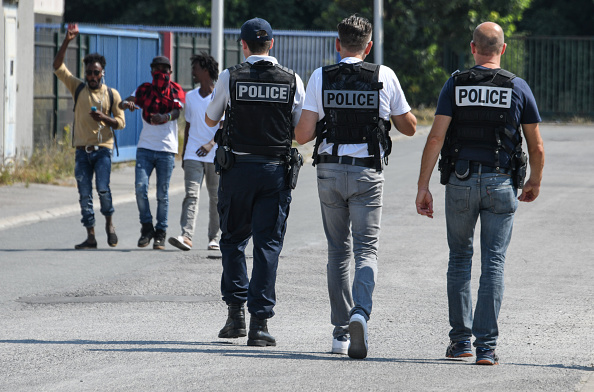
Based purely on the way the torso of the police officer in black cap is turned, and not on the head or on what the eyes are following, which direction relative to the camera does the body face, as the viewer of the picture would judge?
away from the camera

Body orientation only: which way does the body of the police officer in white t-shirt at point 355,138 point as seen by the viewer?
away from the camera

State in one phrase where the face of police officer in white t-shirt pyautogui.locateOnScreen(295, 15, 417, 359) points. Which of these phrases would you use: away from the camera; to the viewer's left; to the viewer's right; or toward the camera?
away from the camera

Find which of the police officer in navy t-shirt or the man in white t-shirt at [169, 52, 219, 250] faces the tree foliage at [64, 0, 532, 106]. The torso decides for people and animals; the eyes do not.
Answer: the police officer in navy t-shirt

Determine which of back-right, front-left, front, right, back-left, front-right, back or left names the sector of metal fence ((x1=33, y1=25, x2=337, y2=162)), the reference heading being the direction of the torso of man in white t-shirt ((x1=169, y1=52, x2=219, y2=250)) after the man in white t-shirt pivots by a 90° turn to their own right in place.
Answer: front-right

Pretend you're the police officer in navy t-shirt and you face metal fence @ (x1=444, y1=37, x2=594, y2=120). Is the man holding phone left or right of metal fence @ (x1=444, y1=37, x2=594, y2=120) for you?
left

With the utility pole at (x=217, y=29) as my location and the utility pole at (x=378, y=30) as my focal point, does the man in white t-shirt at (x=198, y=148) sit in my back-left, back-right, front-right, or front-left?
back-right

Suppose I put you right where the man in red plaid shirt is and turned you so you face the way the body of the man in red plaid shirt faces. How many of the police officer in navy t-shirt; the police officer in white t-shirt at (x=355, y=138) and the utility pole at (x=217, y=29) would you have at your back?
1

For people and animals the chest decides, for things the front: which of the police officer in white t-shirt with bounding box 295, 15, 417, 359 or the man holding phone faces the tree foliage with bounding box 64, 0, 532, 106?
the police officer in white t-shirt

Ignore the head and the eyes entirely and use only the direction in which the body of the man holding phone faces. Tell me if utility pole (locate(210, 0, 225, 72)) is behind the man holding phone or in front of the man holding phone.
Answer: behind

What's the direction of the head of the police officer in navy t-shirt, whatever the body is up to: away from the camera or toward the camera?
away from the camera

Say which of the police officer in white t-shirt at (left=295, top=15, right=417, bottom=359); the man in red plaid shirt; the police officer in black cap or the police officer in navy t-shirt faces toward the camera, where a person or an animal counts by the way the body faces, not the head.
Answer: the man in red plaid shirt

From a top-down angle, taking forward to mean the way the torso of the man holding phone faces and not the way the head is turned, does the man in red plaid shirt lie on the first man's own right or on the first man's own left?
on the first man's own left

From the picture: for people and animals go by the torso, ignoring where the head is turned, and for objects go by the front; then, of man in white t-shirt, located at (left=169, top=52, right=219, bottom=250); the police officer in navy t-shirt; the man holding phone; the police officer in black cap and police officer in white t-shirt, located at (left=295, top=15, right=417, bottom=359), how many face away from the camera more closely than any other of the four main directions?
3

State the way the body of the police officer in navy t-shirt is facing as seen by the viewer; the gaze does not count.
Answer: away from the camera

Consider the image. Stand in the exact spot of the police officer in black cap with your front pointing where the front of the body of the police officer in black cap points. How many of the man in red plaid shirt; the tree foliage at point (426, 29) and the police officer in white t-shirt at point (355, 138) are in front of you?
2
